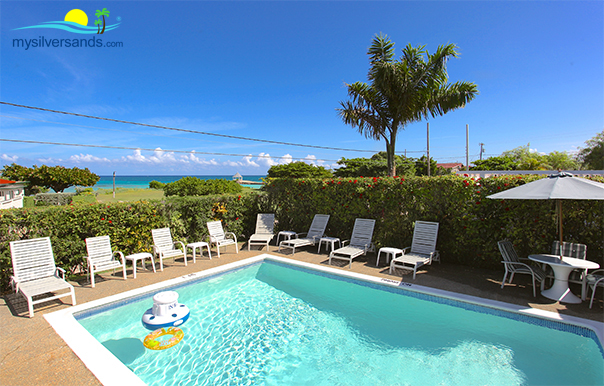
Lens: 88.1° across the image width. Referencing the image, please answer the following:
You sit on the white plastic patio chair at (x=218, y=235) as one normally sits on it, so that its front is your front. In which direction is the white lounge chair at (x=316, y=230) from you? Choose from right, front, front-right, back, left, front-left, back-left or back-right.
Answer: front-left

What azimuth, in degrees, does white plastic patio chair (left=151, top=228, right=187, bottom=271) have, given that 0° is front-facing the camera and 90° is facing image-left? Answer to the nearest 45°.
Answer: approximately 315°

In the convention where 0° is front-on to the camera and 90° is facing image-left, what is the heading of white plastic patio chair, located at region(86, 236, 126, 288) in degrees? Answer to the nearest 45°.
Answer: approximately 315°

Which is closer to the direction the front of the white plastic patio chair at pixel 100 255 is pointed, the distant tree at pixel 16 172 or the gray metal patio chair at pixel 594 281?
the gray metal patio chair

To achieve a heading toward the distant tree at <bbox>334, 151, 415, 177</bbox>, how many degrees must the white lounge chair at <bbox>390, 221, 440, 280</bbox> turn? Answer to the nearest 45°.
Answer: approximately 135° to its right

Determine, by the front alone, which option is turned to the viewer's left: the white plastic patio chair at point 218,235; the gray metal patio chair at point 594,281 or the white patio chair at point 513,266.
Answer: the gray metal patio chair at point 594,281

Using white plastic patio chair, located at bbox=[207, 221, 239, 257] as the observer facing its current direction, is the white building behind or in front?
behind

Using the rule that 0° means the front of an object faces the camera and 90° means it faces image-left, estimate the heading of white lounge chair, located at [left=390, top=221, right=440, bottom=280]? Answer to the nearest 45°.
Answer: approximately 45°

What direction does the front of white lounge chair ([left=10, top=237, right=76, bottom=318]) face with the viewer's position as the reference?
facing the viewer and to the right of the viewer

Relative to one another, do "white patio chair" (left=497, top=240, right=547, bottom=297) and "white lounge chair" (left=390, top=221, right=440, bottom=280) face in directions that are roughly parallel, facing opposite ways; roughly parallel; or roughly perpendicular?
roughly perpendicular

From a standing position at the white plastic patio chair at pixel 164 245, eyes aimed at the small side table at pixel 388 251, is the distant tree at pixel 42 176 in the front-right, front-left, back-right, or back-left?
back-left

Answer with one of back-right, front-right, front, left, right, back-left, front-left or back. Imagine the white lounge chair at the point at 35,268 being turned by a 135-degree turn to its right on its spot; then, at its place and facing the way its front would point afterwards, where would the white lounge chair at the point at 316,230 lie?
back

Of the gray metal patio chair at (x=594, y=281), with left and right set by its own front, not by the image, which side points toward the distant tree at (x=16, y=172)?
front
